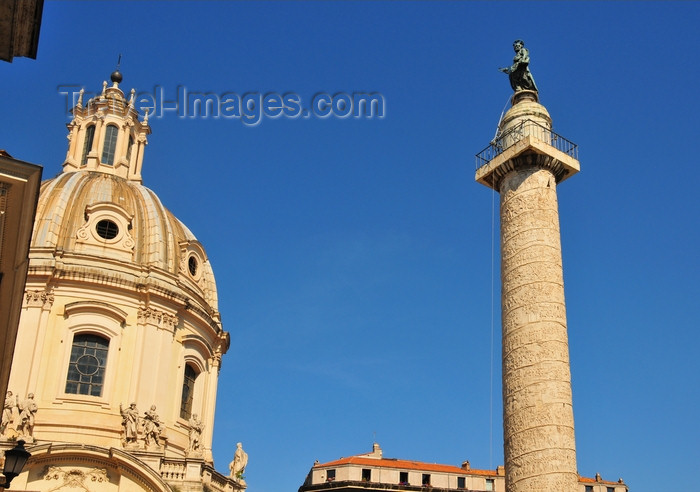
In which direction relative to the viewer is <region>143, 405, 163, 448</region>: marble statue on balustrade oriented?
toward the camera

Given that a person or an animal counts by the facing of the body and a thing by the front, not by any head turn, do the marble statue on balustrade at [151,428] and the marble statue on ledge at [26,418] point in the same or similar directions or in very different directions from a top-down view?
same or similar directions

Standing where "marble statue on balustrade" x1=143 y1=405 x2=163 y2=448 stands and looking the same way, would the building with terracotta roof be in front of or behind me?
behind

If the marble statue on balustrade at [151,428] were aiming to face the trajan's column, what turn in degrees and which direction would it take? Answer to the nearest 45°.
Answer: approximately 45° to its left

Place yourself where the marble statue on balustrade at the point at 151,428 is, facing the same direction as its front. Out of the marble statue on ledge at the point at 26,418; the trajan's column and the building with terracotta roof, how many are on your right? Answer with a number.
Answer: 1

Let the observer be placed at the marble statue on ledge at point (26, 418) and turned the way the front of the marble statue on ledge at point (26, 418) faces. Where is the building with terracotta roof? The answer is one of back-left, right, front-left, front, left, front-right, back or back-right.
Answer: back-left

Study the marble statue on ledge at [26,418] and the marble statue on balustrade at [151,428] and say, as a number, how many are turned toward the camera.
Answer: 2

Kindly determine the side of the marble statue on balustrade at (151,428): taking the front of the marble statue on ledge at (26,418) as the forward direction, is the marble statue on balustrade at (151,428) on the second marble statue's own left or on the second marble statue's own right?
on the second marble statue's own left
